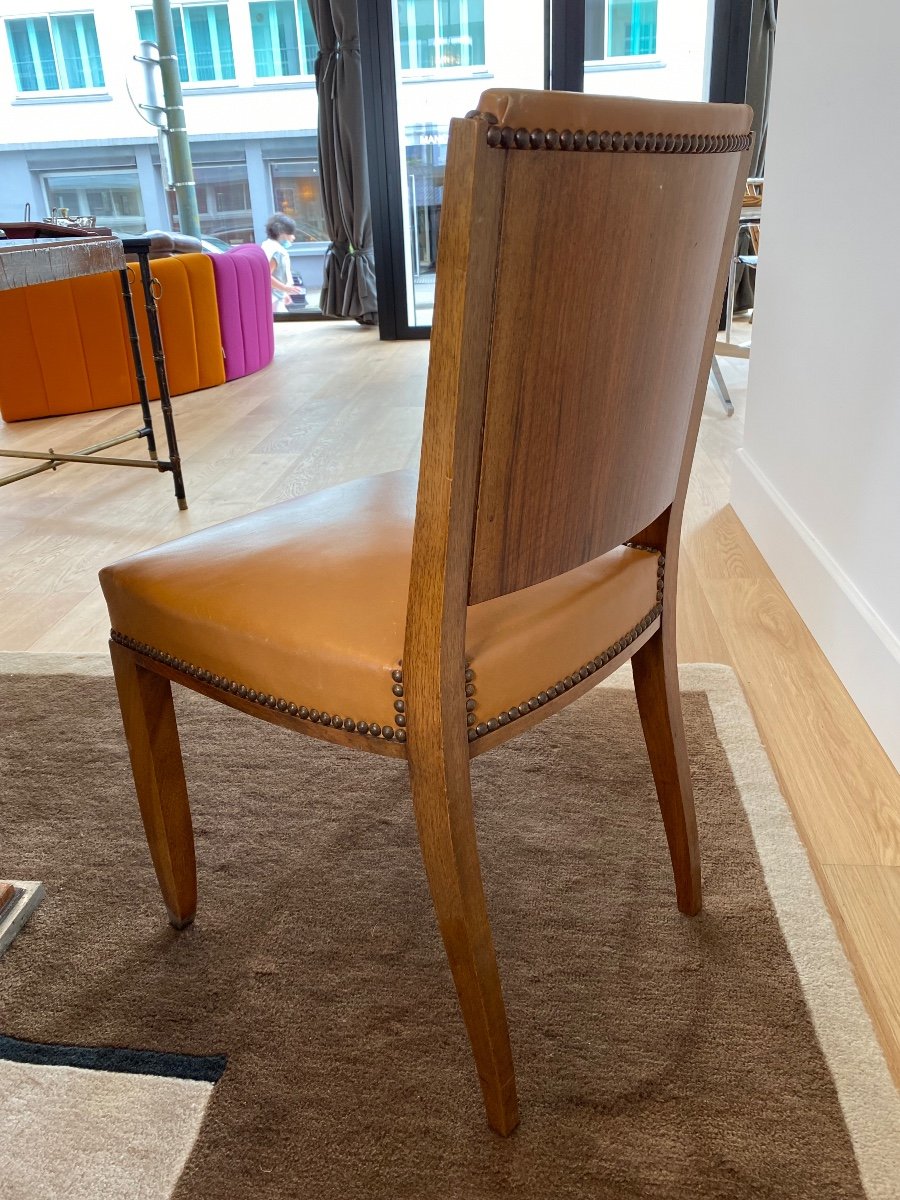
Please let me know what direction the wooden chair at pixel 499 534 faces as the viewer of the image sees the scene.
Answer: facing away from the viewer and to the left of the viewer

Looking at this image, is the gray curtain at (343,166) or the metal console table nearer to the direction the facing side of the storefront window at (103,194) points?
the metal console table

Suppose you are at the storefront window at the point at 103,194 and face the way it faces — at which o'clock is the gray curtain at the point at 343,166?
The gray curtain is roughly at 11 o'clock from the storefront window.

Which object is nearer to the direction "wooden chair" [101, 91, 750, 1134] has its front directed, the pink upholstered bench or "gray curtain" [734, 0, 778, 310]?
the pink upholstered bench

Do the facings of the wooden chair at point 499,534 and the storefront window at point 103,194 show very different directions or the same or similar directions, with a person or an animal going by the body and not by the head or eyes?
very different directions

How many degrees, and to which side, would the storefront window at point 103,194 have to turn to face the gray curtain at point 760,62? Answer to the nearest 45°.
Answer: approximately 45° to its left

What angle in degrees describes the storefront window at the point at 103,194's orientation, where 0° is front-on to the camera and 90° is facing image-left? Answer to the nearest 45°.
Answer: approximately 0°

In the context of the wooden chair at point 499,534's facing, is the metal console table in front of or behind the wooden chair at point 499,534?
in front

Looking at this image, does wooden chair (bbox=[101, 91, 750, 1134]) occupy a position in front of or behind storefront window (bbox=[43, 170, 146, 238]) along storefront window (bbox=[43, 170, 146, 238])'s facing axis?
in front

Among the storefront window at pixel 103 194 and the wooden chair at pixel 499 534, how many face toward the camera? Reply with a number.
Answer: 1

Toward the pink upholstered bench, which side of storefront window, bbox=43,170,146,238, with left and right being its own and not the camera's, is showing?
front

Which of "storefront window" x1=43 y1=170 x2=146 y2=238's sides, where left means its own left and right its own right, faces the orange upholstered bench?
front
